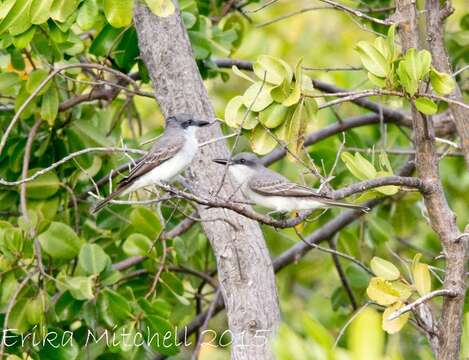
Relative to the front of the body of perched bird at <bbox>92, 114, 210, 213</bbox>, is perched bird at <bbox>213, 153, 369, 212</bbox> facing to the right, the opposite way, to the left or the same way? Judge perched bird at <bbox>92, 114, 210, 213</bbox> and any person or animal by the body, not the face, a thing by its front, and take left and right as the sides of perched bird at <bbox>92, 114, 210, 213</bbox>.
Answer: the opposite way

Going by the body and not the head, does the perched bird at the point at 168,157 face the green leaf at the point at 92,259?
no

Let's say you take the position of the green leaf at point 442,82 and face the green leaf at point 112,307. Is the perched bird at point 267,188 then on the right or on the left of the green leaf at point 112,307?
right

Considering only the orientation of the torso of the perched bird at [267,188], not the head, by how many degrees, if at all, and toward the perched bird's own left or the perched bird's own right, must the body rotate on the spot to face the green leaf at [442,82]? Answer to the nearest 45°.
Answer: approximately 135° to the perched bird's own left

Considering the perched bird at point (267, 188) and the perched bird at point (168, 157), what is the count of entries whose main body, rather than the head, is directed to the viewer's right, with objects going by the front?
1

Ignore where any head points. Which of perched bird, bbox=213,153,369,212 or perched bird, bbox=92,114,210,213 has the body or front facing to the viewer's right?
perched bird, bbox=92,114,210,213

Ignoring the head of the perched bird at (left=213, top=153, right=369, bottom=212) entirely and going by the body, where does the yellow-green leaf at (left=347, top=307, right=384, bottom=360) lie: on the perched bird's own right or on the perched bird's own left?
on the perched bird's own left

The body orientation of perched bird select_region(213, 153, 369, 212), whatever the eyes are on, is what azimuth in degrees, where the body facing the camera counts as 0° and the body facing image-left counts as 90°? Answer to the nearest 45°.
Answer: approximately 90°

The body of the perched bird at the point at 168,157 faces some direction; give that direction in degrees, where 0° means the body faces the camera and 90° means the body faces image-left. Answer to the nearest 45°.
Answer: approximately 270°

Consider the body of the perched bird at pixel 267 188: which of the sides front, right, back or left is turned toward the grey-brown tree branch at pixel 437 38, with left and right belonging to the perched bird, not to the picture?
back

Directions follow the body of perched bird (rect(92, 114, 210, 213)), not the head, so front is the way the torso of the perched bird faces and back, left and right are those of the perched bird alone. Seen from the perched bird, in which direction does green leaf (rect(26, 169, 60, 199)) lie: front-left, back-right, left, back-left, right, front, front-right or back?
back-left

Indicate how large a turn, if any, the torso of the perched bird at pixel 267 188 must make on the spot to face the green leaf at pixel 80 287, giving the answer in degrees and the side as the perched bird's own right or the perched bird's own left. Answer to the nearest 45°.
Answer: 0° — it already faces it
